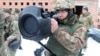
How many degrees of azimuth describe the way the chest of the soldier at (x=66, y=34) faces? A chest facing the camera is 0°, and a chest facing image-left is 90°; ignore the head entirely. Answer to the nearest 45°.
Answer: approximately 45°
